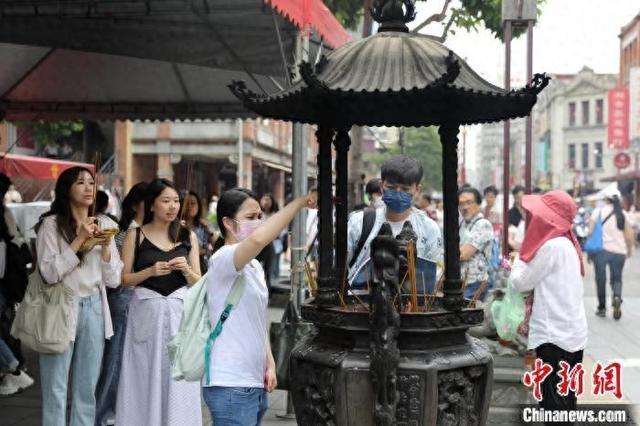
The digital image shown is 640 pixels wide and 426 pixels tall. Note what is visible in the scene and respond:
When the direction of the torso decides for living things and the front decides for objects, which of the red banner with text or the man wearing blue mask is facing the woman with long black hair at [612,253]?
the red banner with text

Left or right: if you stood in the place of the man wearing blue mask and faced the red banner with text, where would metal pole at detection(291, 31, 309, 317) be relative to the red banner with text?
left

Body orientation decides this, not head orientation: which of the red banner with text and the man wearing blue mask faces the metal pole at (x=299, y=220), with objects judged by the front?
the red banner with text

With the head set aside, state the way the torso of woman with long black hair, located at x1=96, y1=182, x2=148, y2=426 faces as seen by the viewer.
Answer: to the viewer's right

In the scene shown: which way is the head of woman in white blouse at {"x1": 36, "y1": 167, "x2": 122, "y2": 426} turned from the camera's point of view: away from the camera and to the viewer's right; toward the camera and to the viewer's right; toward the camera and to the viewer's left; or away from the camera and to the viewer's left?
toward the camera and to the viewer's right

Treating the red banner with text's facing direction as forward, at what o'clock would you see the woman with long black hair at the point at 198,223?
The woman with long black hair is roughly at 12 o'clock from the red banner with text.

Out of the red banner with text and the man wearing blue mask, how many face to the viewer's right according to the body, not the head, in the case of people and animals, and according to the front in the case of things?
0

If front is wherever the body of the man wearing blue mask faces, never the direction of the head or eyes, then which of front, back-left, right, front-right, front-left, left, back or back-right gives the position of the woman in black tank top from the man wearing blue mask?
right

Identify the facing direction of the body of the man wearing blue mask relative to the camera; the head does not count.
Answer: toward the camera

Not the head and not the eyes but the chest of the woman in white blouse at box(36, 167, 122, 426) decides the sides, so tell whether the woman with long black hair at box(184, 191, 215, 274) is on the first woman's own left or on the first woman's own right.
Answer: on the first woman's own left

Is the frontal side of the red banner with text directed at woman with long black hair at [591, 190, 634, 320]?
yes

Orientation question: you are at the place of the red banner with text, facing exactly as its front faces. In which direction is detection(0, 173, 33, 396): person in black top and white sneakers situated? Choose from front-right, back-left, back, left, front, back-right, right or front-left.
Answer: front
